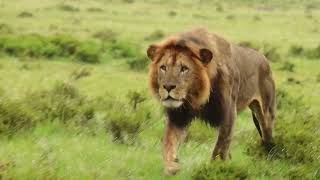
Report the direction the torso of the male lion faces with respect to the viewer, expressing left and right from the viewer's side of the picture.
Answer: facing the viewer and to the left of the viewer

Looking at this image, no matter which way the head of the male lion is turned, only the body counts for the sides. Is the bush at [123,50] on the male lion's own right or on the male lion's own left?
on the male lion's own right

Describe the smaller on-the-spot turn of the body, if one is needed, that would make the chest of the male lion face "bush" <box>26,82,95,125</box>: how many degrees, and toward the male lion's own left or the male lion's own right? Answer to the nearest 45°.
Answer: approximately 90° to the male lion's own right

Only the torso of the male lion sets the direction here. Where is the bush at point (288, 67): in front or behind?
behind

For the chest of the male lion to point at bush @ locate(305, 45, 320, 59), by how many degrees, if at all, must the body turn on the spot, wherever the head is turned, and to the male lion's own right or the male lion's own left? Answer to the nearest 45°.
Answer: approximately 135° to the male lion's own right

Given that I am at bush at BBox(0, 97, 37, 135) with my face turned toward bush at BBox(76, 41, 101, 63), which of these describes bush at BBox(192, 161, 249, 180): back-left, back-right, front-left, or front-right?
back-right

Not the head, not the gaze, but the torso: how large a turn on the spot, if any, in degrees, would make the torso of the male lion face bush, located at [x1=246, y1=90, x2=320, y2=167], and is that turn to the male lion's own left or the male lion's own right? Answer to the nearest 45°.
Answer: approximately 180°

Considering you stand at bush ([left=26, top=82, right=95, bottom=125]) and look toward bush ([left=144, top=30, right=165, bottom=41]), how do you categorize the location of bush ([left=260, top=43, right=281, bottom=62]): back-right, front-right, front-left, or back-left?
front-right

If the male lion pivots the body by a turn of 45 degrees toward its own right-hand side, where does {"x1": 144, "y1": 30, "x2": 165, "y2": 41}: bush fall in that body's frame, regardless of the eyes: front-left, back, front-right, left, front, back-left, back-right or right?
right

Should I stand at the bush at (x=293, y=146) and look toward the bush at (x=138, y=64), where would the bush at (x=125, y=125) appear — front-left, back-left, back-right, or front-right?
front-left

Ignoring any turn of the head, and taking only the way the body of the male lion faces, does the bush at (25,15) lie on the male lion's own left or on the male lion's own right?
on the male lion's own right

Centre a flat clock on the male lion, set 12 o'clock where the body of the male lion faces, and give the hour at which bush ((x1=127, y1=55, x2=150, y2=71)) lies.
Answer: The bush is roughly at 4 o'clock from the male lion.
